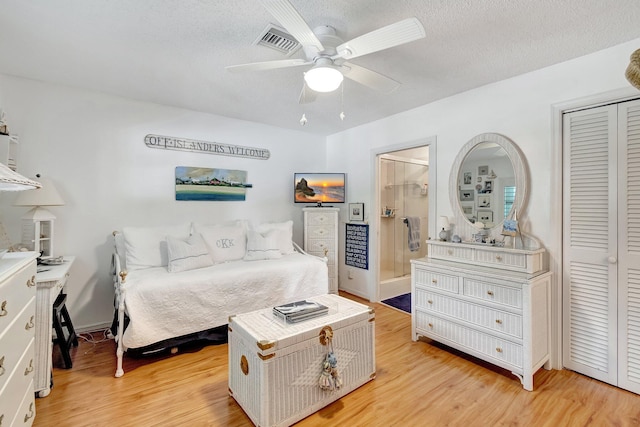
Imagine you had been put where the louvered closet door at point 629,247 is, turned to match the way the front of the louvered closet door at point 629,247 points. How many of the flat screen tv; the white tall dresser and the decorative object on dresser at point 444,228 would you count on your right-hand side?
3

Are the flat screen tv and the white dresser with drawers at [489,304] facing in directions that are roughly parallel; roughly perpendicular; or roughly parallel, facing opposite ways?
roughly perpendicular

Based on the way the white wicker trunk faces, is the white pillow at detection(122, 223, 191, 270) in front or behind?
behind

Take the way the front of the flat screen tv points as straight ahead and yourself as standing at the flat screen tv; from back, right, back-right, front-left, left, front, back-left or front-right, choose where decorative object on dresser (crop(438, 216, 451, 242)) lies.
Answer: front-left

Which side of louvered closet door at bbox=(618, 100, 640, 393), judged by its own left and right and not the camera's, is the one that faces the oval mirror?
right

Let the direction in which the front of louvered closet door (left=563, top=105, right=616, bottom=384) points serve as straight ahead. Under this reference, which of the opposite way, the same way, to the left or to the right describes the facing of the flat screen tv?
to the left

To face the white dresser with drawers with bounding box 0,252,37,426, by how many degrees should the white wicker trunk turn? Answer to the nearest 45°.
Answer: approximately 135° to its right

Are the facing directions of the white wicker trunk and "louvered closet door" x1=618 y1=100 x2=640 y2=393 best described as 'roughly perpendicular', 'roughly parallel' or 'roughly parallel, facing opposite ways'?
roughly perpendicular

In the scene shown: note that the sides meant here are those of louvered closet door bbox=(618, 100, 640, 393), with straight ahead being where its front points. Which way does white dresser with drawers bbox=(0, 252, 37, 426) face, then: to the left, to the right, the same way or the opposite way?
the opposite way

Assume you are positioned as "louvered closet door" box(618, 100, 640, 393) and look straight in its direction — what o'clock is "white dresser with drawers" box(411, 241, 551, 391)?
The white dresser with drawers is roughly at 2 o'clock from the louvered closet door.

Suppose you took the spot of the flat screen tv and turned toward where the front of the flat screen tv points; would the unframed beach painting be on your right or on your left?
on your right

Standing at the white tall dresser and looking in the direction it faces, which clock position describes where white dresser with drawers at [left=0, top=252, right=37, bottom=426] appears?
The white dresser with drawers is roughly at 1 o'clock from the white tall dresser.
